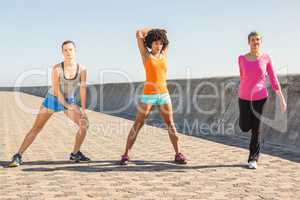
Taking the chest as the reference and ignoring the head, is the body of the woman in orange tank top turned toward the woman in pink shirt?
no

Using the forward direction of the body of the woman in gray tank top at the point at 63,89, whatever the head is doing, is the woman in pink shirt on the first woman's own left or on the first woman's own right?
on the first woman's own left

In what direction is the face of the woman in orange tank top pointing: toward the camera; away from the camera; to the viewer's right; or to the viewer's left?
toward the camera

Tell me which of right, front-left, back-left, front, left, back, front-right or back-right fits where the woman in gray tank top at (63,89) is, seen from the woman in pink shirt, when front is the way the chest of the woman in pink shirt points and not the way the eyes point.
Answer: right

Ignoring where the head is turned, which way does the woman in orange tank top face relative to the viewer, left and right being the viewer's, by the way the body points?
facing the viewer

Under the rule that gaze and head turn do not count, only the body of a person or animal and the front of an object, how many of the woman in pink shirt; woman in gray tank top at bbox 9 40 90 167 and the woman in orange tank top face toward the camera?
3

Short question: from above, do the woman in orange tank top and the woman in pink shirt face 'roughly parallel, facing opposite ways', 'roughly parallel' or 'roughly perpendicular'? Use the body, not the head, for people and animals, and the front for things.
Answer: roughly parallel

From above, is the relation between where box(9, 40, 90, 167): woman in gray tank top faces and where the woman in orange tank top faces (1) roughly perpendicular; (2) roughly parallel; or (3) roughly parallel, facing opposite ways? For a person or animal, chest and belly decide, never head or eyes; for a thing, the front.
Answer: roughly parallel

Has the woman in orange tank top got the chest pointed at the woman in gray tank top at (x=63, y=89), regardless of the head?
no

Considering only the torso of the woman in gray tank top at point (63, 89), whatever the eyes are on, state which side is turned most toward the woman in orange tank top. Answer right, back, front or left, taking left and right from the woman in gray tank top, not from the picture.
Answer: left

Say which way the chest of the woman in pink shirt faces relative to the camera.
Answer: toward the camera
